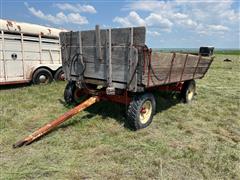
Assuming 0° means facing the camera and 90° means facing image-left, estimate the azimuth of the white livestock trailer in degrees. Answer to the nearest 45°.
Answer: approximately 45°

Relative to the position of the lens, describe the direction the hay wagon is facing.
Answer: facing the viewer and to the left of the viewer

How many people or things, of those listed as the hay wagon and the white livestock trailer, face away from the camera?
0

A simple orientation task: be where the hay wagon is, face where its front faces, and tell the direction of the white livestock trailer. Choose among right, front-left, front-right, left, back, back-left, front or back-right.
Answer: right
